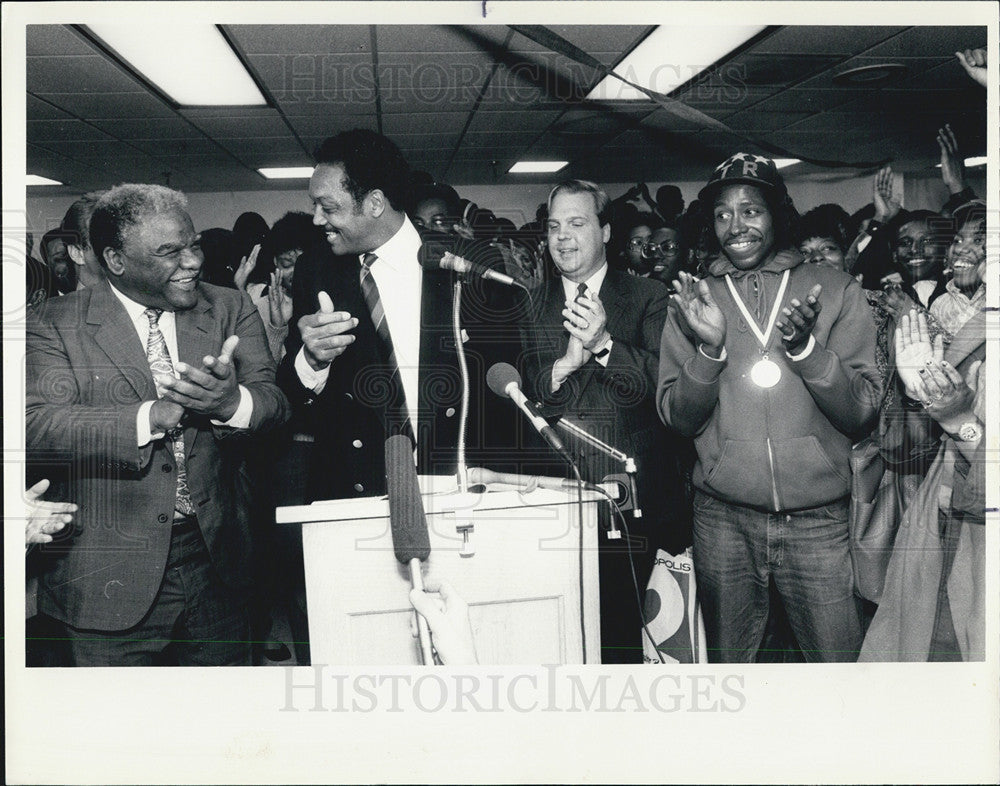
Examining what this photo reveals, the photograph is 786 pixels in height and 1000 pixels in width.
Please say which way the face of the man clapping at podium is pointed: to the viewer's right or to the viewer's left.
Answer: to the viewer's left

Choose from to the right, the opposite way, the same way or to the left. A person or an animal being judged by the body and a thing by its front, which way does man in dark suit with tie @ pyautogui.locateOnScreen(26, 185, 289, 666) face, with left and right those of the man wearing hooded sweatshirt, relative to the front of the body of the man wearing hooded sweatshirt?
to the left

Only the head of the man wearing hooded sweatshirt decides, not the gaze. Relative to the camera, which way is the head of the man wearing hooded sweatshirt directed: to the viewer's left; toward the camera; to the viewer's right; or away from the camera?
toward the camera

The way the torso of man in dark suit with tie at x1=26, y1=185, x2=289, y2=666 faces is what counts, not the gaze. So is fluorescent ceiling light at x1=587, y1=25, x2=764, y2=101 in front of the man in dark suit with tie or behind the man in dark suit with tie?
in front

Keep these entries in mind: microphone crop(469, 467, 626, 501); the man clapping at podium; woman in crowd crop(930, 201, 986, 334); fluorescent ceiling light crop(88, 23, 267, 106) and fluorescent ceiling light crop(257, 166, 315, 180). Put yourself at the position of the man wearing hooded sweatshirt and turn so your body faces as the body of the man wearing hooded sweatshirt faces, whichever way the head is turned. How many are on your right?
4

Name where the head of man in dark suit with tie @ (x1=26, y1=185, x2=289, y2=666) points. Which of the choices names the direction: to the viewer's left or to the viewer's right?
to the viewer's right

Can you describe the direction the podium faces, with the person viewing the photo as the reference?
facing the viewer

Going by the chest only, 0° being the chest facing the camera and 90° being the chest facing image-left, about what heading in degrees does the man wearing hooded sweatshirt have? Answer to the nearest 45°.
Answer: approximately 0°

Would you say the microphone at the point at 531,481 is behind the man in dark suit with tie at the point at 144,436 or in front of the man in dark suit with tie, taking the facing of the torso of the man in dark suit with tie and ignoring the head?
in front

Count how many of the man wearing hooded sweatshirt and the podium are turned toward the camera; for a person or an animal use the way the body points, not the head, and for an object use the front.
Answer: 2

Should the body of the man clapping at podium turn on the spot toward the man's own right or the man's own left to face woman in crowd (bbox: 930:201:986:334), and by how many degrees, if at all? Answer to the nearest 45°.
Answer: approximately 135° to the man's own left

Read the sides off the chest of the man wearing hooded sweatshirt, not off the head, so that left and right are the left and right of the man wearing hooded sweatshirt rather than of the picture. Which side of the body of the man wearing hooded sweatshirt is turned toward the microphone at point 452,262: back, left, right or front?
right

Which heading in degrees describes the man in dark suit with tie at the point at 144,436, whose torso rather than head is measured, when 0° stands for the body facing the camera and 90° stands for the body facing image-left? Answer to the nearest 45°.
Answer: approximately 315°

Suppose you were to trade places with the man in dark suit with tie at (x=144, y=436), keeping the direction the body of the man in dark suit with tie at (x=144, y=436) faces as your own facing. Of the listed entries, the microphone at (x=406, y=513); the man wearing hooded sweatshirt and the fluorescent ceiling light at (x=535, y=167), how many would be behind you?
0

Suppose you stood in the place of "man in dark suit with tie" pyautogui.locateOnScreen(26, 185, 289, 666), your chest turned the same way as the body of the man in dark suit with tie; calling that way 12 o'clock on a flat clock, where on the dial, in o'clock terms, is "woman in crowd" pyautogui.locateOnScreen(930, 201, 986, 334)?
The woman in crowd is roughly at 11 o'clock from the man in dark suit with tie.

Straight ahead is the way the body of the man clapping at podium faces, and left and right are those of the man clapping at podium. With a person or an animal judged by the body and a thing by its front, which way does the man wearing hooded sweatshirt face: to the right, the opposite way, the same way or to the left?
the same way

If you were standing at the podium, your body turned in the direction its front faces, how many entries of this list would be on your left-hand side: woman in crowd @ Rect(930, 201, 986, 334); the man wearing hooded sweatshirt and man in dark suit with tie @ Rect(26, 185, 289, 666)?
2
